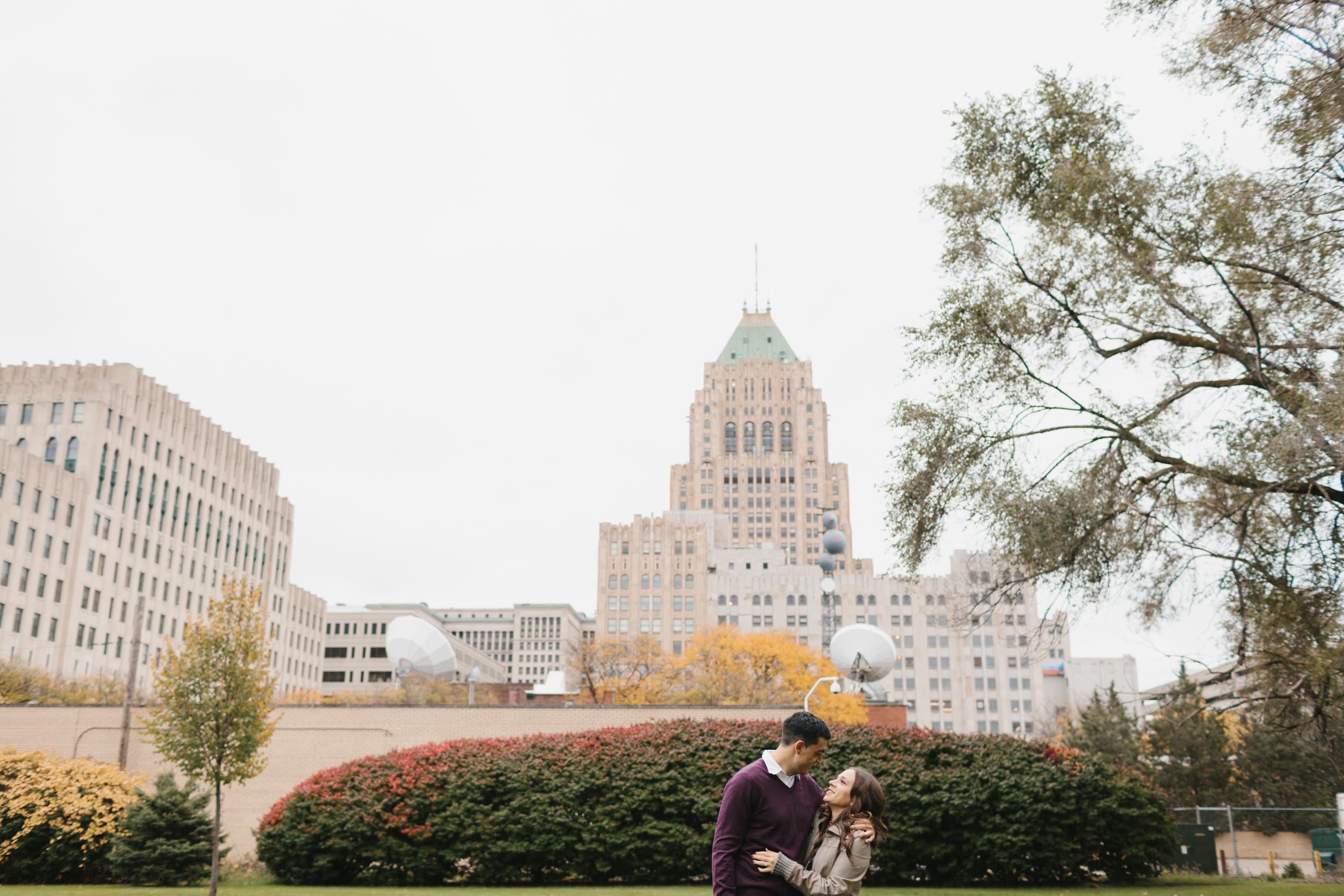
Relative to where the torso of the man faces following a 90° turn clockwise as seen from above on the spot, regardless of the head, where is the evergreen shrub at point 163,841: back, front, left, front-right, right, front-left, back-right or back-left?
right

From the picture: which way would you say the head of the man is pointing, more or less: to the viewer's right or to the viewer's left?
to the viewer's right

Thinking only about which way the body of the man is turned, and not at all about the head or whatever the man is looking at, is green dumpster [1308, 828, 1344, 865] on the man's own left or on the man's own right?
on the man's own left

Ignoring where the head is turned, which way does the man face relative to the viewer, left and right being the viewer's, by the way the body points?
facing the viewer and to the right of the viewer

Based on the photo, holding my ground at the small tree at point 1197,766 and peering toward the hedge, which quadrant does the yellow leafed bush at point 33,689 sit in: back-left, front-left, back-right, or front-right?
front-right

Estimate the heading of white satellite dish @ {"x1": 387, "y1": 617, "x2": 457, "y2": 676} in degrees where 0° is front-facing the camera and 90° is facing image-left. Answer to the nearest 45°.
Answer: approximately 225°

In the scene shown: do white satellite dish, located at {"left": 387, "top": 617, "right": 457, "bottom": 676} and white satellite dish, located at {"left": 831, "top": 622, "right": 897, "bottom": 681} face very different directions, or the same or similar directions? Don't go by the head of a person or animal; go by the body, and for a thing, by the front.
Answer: same or similar directions
